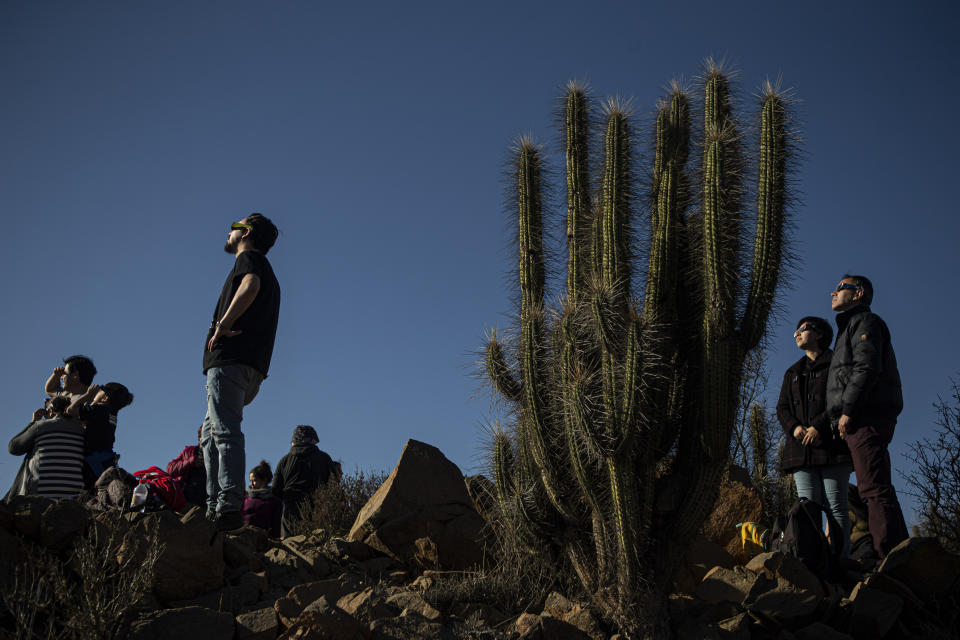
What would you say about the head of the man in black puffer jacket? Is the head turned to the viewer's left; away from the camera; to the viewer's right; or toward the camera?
to the viewer's left

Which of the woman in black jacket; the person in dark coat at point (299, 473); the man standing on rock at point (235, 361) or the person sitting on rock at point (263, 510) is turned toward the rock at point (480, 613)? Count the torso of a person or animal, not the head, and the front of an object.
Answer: the woman in black jacket

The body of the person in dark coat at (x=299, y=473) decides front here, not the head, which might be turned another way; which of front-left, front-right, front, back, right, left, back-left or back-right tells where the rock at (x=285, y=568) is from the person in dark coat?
back

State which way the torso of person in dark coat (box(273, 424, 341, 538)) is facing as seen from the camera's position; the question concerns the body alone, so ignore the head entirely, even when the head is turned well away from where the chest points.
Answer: away from the camera

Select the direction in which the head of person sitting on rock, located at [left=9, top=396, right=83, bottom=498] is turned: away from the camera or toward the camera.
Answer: away from the camera

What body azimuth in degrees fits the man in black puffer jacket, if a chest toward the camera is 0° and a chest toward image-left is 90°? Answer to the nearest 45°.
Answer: approximately 90°

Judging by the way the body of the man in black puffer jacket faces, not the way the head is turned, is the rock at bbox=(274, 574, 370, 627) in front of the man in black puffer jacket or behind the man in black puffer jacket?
in front
